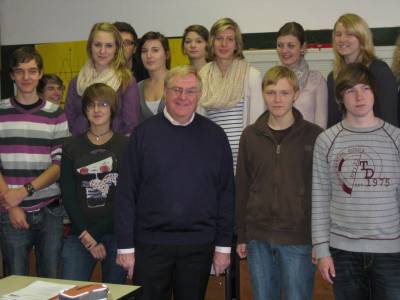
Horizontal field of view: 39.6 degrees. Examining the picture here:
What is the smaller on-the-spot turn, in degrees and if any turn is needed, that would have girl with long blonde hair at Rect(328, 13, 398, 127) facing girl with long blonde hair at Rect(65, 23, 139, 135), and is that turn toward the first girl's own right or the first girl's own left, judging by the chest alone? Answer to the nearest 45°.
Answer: approximately 45° to the first girl's own right

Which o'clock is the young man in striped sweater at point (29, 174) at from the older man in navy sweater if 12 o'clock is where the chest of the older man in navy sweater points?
The young man in striped sweater is roughly at 4 o'clock from the older man in navy sweater.

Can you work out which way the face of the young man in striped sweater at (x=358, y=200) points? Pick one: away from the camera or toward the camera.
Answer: toward the camera

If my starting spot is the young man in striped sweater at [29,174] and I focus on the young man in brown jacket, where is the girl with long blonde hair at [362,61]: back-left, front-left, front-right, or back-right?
front-left

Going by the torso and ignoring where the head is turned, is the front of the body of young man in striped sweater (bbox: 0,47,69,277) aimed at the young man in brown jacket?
no

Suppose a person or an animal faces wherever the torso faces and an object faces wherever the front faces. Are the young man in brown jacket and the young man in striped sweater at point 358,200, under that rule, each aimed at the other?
no

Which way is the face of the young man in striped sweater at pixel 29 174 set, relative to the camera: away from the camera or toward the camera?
toward the camera

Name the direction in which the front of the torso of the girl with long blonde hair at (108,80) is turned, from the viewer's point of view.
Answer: toward the camera

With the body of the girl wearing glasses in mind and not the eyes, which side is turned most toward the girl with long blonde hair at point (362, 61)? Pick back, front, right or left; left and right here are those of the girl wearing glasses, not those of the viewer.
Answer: left

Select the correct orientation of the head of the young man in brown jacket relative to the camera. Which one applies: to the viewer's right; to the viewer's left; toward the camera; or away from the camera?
toward the camera

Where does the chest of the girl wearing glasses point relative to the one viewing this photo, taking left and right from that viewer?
facing the viewer

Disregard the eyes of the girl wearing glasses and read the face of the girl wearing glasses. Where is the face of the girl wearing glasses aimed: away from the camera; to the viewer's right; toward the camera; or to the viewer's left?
toward the camera

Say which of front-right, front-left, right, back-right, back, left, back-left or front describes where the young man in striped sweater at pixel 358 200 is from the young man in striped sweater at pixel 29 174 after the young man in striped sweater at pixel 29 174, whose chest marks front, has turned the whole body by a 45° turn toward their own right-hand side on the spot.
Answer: left

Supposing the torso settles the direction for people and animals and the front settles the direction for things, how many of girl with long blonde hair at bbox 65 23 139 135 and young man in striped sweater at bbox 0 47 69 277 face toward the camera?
2

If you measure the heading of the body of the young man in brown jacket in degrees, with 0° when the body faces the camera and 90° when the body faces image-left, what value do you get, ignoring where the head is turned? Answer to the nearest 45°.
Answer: approximately 0°

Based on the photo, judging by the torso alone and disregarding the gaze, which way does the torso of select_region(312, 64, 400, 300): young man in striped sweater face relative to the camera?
toward the camera
